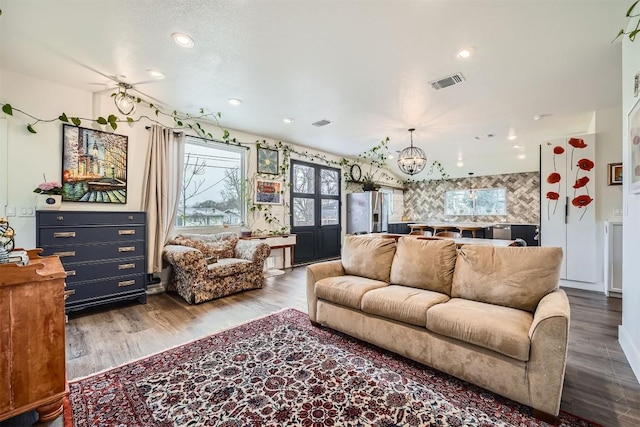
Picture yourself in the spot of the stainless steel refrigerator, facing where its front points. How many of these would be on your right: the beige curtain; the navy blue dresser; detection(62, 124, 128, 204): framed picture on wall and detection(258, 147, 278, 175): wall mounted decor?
4

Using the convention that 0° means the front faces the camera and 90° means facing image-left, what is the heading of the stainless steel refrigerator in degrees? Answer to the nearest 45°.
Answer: approximately 315°

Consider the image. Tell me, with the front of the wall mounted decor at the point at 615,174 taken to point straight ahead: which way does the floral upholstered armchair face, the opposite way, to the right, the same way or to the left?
to the left

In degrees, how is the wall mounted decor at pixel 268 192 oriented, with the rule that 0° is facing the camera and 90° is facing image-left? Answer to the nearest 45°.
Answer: approximately 315°

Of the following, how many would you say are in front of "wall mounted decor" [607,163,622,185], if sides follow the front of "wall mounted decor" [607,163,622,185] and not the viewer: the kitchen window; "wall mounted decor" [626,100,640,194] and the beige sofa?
2

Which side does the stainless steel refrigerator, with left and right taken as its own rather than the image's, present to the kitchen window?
left

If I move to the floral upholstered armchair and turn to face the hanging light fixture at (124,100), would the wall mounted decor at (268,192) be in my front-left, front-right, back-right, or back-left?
back-right

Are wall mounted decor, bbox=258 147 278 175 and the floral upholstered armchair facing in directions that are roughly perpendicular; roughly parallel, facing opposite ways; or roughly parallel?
roughly parallel

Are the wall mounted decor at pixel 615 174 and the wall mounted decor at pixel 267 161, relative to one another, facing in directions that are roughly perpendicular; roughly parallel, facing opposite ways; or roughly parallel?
roughly perpendicular

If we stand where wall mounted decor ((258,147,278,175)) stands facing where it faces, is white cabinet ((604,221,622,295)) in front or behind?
in front

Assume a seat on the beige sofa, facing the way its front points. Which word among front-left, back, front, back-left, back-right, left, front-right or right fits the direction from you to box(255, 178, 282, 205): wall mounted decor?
right
